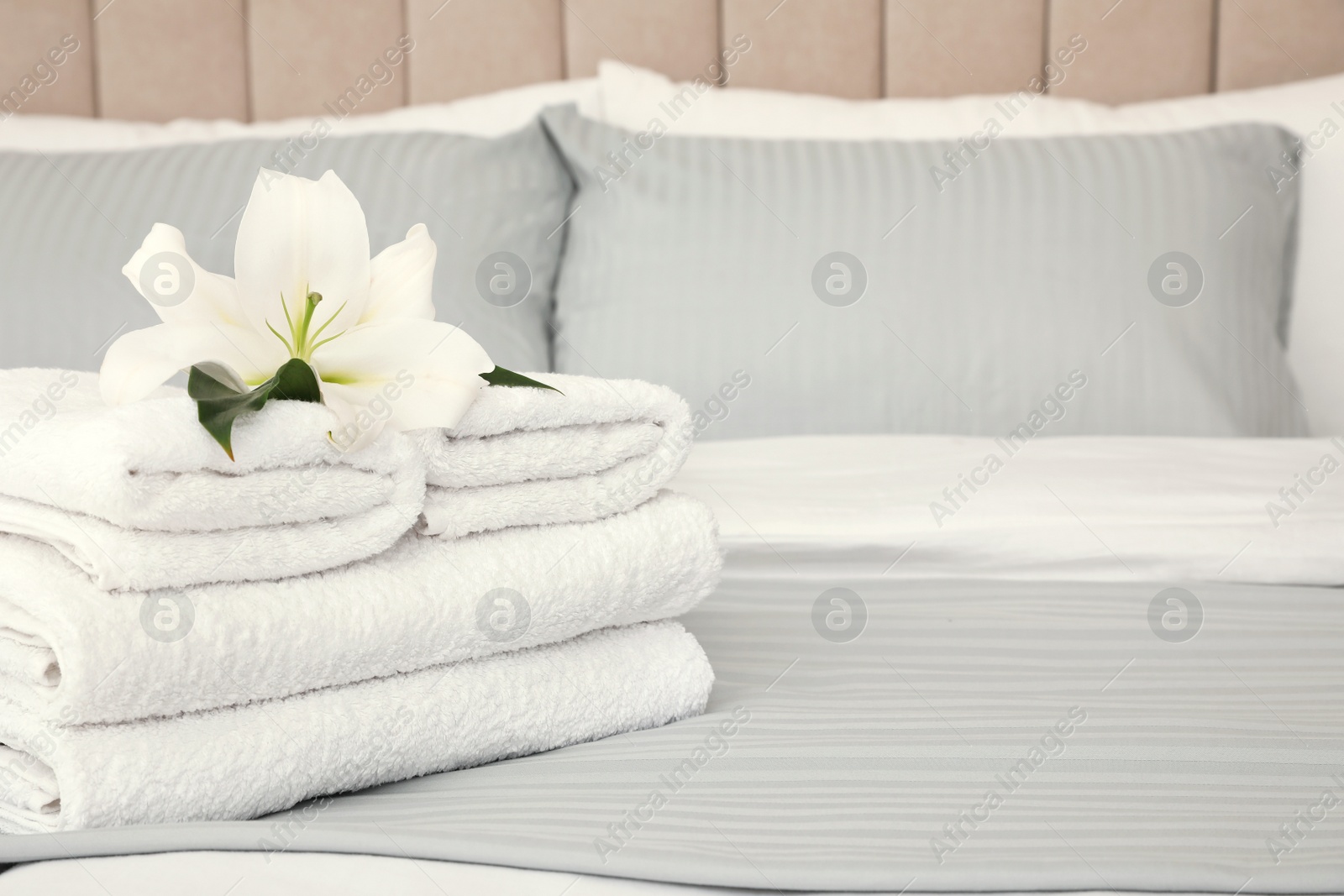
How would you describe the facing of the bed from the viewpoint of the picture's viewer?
facing the viewer
